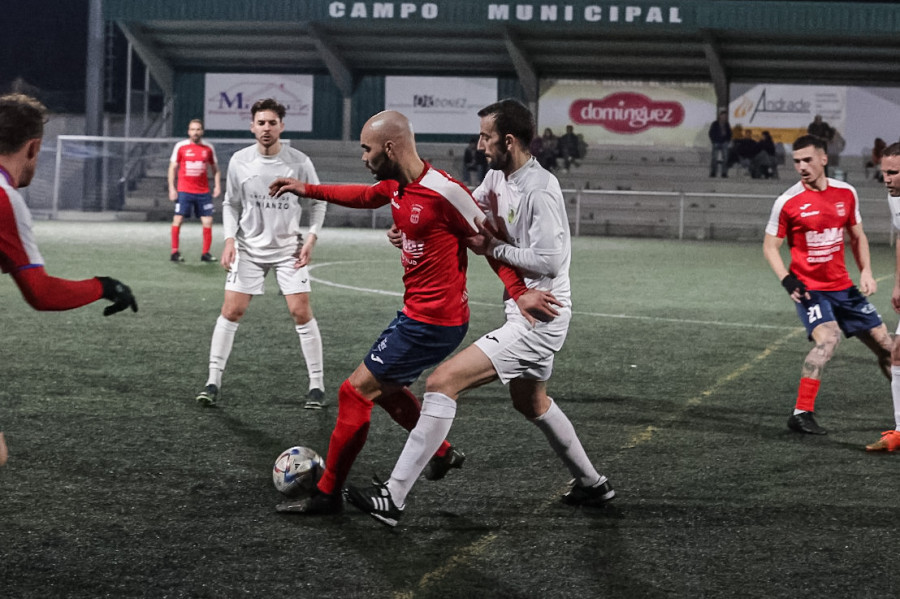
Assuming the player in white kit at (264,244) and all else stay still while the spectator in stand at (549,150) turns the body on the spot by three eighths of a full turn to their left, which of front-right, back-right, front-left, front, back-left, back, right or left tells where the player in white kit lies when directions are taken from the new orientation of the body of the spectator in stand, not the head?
back-right

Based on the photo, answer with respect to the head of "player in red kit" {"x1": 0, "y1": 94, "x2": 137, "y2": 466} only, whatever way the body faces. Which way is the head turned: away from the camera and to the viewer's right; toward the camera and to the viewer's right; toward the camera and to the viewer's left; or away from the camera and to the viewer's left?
away from the camera and to the viewer's right

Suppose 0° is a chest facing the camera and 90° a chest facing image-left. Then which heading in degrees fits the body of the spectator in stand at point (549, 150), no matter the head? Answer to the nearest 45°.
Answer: approximately 0°

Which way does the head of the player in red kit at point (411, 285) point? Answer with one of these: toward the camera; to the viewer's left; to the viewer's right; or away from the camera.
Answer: to the viewer's left

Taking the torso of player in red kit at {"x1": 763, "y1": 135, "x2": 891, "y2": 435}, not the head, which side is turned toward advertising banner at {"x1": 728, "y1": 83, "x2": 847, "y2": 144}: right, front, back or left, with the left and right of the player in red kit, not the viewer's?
back

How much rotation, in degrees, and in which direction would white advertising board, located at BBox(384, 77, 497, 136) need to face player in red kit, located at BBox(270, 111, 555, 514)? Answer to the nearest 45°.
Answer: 0° — it already faces them

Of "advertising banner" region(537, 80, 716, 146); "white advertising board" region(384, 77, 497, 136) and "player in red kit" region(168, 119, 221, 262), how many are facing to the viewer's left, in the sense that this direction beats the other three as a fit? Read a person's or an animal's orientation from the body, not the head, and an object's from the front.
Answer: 0

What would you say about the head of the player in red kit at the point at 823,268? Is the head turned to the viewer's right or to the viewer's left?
to the viewer's left

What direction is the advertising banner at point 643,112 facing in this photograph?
toward the camera

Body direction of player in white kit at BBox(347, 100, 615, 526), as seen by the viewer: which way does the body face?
to the viewer's left

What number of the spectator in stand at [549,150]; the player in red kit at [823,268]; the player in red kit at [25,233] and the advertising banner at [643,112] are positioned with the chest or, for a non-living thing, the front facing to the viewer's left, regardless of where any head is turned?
0

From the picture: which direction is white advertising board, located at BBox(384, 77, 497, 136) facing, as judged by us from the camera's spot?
facing the viewer

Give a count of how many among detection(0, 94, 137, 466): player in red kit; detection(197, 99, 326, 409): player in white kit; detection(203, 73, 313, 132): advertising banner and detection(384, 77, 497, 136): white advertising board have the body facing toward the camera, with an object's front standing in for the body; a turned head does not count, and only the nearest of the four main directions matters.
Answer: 3

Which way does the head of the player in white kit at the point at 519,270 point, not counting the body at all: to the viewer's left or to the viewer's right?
to the viewer's left
